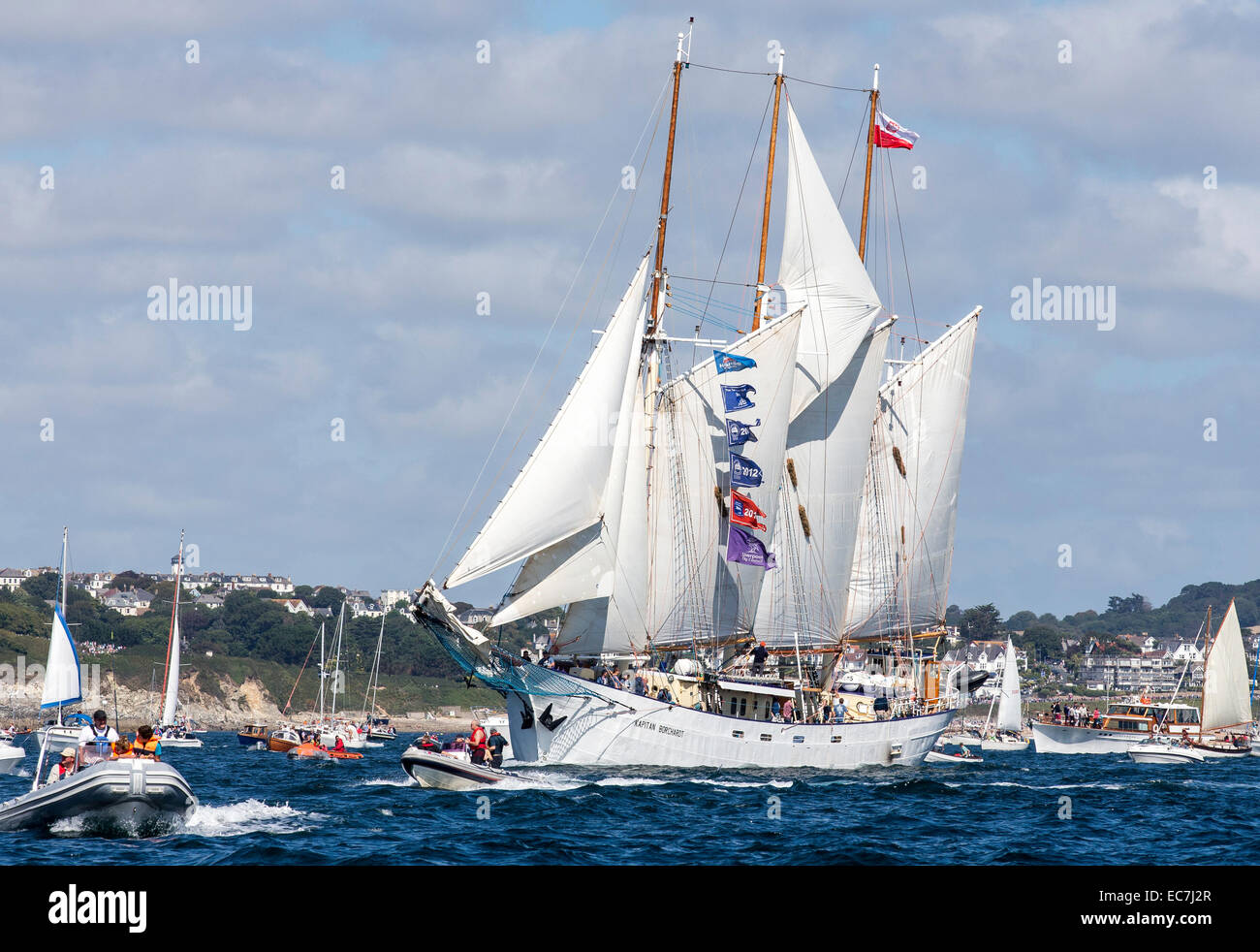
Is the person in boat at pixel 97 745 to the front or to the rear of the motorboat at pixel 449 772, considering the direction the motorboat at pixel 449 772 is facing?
to the front

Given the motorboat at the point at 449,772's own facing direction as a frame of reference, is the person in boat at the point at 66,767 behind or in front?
in front

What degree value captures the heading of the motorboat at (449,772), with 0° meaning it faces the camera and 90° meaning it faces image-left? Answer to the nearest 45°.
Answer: approximately 45°

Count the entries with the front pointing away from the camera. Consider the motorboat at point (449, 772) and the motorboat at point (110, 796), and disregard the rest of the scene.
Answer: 0
